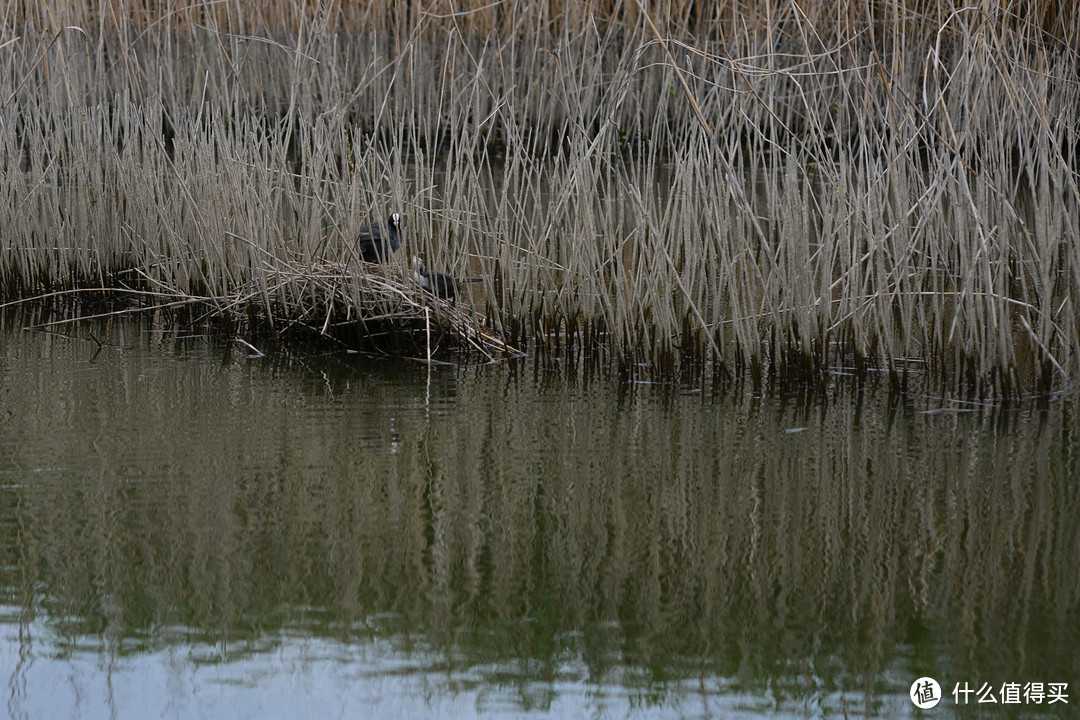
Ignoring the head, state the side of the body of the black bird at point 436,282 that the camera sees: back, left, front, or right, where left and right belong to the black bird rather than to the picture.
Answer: left
